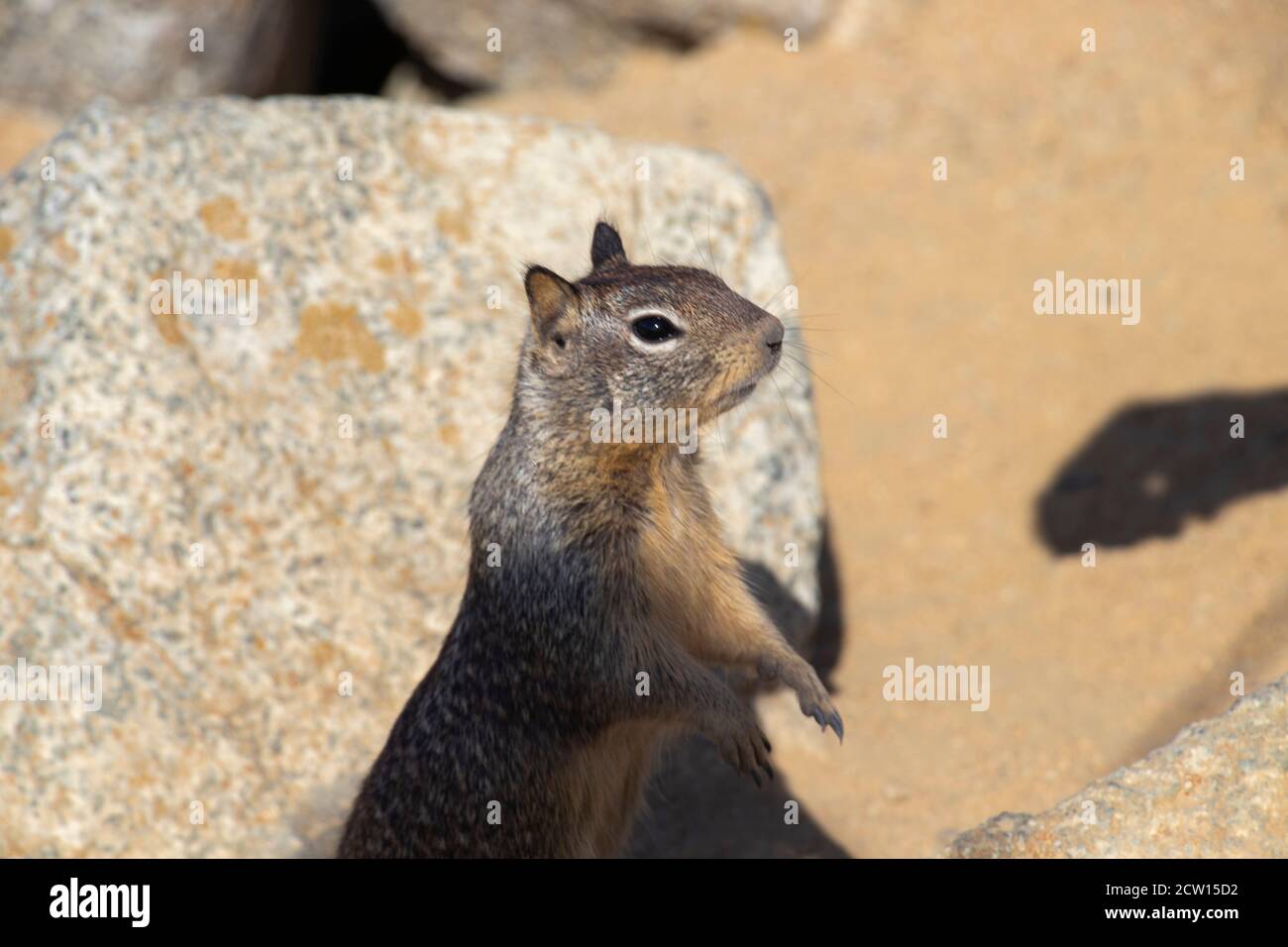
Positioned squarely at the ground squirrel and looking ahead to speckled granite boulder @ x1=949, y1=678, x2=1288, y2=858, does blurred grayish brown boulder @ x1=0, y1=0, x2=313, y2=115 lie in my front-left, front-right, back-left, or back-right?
back-left

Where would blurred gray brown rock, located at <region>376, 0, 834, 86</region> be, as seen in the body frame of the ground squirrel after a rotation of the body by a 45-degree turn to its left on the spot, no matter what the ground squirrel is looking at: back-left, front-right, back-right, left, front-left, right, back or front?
front-left

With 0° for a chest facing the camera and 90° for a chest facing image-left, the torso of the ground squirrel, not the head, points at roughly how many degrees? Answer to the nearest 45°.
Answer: approximately 270°
